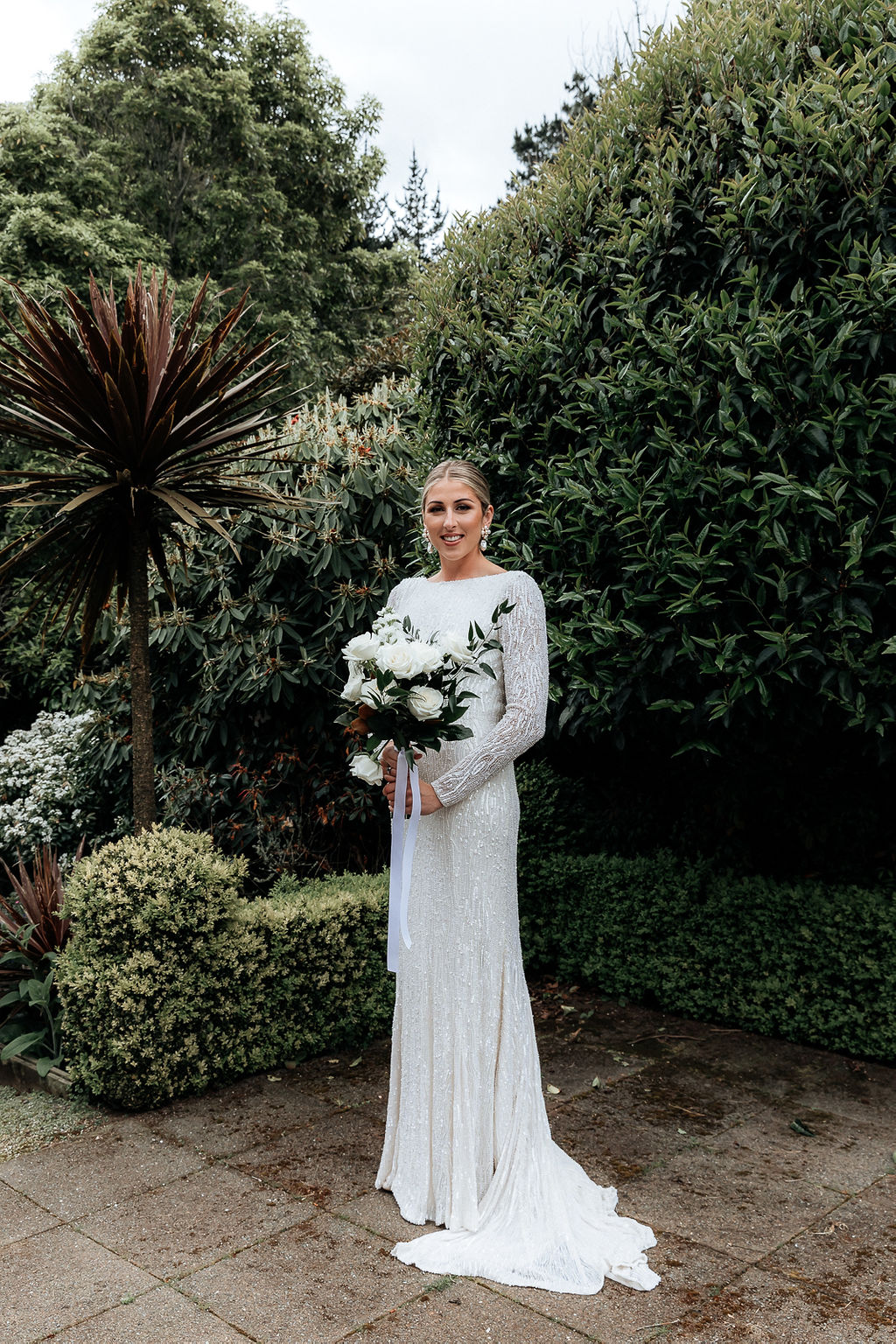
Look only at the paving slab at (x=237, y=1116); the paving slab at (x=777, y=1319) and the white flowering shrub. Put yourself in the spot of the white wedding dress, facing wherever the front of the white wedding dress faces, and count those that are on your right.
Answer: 2

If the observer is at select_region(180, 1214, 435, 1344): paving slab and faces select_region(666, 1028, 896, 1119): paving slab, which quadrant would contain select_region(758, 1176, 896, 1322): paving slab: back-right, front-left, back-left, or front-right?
front-right

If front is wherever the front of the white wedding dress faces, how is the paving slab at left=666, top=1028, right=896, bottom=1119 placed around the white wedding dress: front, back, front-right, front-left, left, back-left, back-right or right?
back

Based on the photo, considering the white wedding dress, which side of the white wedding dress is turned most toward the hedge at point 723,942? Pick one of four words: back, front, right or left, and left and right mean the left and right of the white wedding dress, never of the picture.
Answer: back

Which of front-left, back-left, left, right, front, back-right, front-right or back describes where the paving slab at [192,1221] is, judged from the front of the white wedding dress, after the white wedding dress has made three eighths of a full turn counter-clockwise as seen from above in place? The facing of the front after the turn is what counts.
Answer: back

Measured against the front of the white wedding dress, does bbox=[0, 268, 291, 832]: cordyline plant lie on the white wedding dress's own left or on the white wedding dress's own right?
on the white wedding dress's own right

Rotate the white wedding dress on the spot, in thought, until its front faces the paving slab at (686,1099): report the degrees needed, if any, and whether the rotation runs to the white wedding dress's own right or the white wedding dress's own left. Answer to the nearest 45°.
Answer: approximately 180°

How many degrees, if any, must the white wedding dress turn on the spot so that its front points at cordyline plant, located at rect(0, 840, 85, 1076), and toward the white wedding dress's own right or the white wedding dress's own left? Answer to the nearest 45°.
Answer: approximately 90° to the white wedding dress's own right

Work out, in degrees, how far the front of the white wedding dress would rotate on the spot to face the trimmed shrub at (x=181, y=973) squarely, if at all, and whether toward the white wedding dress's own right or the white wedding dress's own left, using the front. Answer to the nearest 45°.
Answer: approximately 90° to the white wedding dress's own right

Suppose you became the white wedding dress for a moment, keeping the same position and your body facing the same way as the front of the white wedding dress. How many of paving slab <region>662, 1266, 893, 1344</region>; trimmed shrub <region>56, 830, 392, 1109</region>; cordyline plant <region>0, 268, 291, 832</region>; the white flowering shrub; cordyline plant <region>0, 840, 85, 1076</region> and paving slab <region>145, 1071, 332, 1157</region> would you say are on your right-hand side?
5

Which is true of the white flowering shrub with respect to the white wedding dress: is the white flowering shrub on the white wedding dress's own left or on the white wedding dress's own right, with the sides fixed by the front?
on the white wedding dress's own right

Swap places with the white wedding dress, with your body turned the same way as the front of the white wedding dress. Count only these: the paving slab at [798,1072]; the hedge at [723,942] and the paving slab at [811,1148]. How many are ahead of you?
0

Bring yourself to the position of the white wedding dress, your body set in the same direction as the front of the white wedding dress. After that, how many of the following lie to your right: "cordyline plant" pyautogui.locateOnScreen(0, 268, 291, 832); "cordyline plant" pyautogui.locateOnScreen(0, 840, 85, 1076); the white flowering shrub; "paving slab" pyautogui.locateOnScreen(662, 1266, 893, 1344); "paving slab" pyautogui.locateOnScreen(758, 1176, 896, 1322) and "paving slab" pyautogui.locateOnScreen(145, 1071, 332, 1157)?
4
